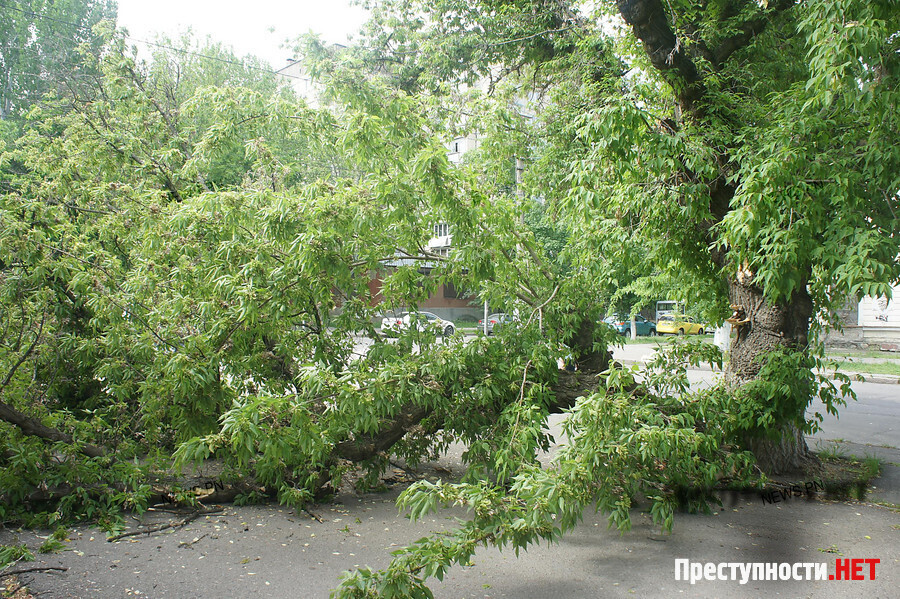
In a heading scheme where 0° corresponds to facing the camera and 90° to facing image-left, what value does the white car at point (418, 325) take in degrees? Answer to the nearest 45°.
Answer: approximately 270°
